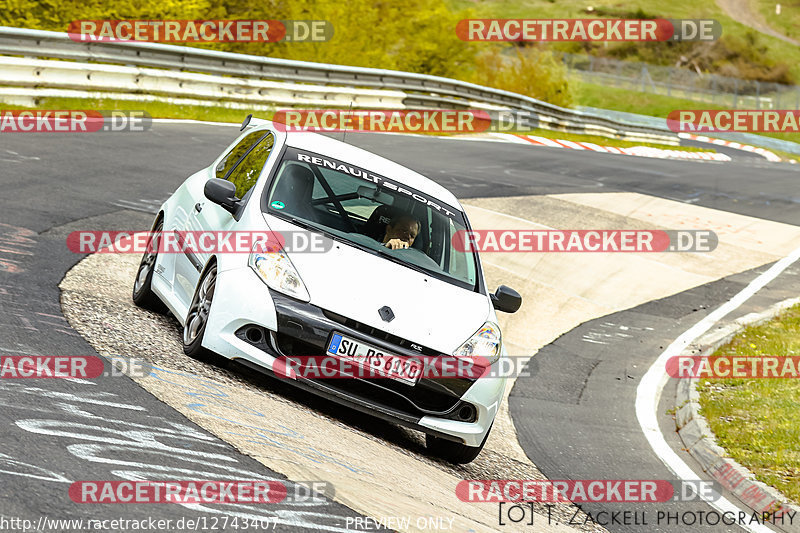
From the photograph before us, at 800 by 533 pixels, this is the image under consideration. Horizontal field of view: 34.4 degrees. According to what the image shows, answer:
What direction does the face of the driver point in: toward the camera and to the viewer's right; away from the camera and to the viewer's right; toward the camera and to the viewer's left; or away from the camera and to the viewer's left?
toward the camera and to the viewer's right

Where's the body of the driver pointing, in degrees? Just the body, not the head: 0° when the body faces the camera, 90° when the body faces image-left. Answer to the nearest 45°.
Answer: approximately 315°

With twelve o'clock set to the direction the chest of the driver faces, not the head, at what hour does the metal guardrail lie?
The metal guardrail is roughly at 7 o'clock from the driver.

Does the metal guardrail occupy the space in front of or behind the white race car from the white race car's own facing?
behind

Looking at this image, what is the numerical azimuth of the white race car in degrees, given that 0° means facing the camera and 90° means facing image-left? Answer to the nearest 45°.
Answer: approximately 315°
